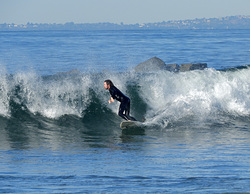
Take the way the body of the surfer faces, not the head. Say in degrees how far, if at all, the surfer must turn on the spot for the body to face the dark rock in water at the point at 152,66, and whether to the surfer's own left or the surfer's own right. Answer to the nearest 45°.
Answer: approximately 90° to the surfer's own right

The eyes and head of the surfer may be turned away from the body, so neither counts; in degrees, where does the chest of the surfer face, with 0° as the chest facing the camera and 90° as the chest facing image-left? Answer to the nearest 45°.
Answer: approximately 90°
